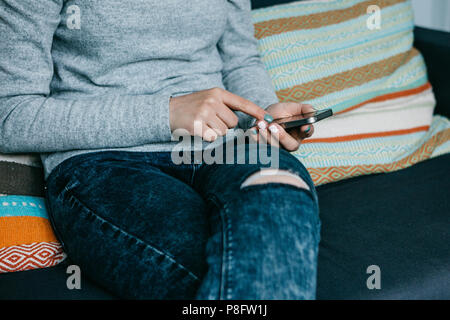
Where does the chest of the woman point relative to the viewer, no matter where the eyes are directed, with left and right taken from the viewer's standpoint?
facing the viewer and to the right of the viewer
